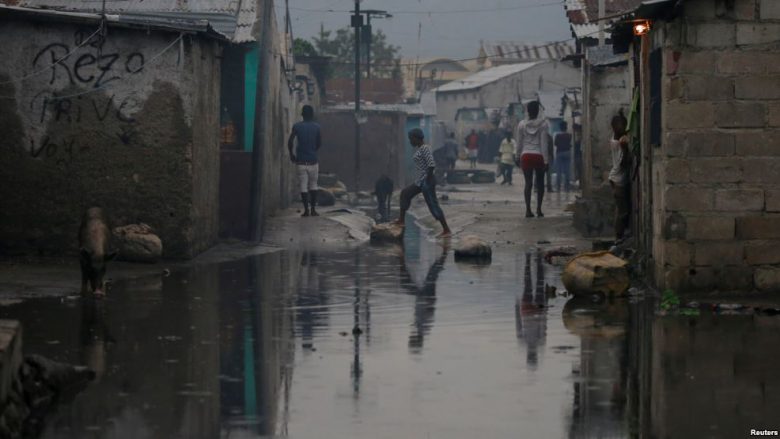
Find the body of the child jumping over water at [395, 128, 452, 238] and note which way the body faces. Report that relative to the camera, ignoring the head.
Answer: to the viewer's left

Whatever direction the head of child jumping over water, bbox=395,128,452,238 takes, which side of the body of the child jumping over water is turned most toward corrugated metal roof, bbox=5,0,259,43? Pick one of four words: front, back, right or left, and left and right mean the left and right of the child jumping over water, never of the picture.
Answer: front
